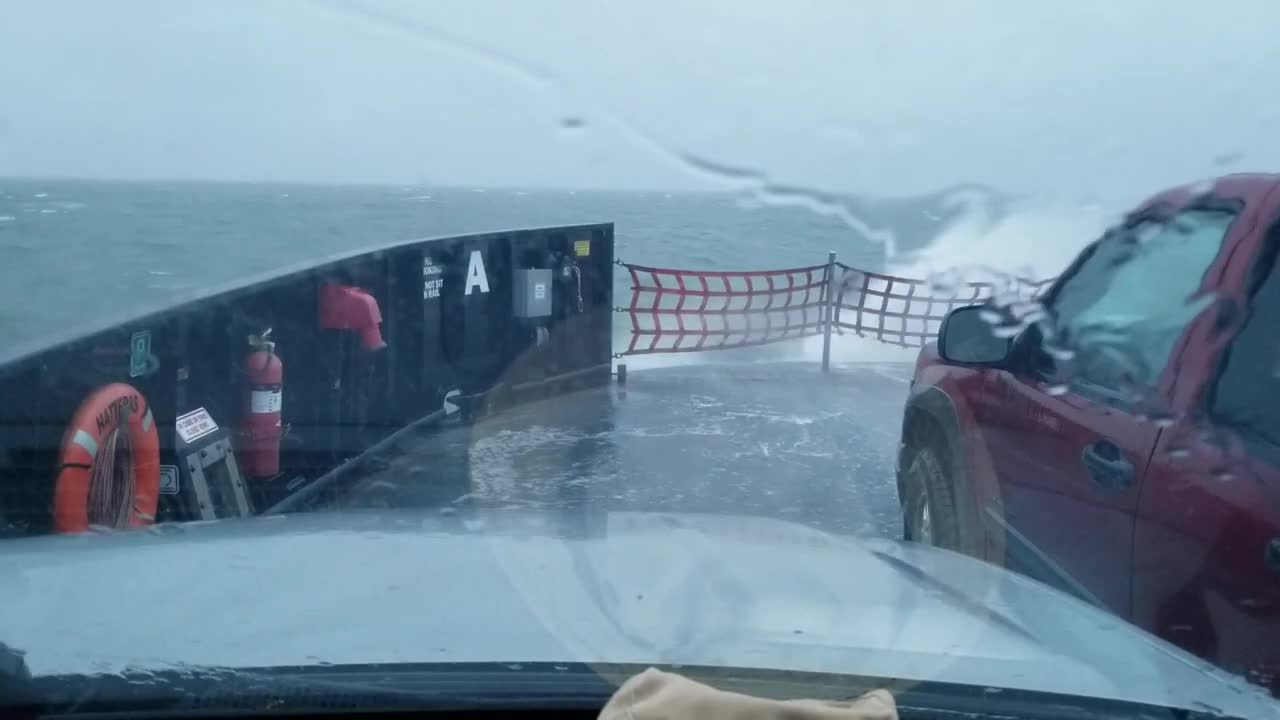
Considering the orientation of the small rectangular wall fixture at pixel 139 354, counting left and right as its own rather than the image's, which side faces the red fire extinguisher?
left

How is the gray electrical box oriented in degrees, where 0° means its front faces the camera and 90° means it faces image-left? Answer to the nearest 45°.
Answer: approximately 315°

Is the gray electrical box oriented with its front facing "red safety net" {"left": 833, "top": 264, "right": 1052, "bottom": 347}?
yes

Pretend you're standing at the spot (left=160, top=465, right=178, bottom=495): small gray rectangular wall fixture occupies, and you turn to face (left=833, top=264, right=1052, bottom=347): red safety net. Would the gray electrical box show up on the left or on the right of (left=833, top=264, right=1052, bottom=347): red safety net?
left

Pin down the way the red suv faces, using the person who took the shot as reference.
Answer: facing away from the viewer and to the left of the viewer

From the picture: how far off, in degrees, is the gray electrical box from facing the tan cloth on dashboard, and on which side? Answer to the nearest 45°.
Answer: approximately 45° to its right

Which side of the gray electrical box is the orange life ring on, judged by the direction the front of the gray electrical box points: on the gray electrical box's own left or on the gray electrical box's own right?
on the gray electrical box's own right
